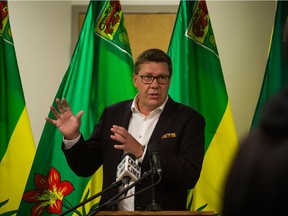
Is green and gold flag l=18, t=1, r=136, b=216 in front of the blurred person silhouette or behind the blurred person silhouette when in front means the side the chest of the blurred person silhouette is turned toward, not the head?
in front

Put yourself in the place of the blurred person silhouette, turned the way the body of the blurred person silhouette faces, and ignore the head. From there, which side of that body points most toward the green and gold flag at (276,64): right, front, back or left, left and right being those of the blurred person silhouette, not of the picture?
front

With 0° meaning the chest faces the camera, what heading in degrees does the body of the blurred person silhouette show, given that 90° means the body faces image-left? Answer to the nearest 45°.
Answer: approximately 180°

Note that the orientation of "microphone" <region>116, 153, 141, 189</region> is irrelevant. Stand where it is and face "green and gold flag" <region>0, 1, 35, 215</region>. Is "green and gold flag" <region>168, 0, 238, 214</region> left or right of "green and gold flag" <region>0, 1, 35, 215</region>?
right

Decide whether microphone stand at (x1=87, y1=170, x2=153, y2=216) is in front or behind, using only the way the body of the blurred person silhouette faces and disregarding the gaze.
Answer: in front

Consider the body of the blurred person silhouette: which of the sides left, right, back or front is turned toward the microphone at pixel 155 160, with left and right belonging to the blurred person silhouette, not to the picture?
front
